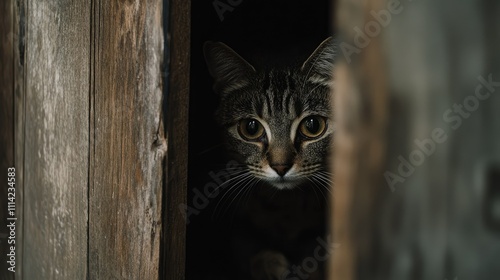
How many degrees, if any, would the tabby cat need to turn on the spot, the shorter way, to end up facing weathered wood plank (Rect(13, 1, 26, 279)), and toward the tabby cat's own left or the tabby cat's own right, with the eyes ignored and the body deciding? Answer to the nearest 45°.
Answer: approximately 45° to the tabby cat's own right

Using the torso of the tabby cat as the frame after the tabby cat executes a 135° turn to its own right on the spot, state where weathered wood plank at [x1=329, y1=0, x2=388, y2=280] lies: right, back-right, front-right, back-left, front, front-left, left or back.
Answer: back-left

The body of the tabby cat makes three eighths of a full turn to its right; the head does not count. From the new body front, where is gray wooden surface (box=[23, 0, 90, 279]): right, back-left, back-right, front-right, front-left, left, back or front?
left

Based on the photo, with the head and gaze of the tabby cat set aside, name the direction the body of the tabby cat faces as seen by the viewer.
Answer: toward the camera

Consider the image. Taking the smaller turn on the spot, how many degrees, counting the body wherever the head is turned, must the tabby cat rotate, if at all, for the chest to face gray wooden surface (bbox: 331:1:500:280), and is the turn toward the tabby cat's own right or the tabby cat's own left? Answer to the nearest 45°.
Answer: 0° — it already faces it

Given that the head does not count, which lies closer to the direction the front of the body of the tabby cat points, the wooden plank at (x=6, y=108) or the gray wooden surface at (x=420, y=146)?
the gray wooden surface

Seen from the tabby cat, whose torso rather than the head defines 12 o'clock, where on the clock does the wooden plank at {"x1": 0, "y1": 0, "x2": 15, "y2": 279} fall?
The wooden plank is roughly at 2 o'clock from the tabby cat.
